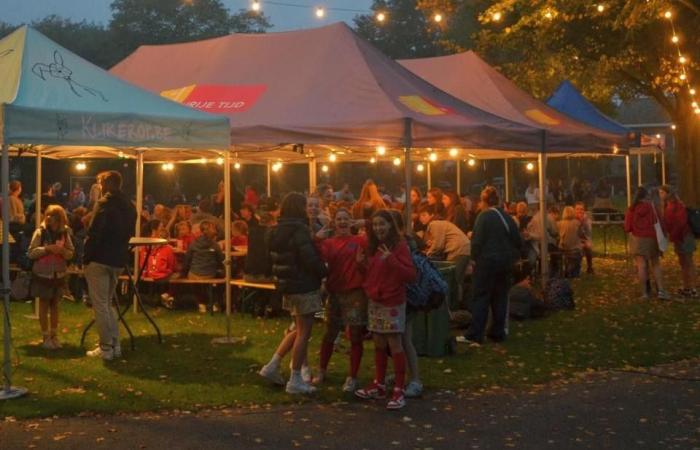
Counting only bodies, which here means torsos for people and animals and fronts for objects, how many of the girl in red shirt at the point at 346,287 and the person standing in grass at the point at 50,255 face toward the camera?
2

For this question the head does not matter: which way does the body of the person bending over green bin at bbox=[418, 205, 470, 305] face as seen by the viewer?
to the viewer's left

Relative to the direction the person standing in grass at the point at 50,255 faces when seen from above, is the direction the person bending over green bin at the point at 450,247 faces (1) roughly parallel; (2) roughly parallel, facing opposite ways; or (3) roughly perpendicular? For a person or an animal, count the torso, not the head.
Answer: roughly perpendicular

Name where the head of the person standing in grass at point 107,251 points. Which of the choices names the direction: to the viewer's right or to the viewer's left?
to the viewer's left

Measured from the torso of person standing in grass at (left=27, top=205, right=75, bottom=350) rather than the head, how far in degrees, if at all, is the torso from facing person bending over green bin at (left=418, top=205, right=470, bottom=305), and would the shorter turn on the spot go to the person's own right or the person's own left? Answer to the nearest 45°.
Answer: approximately 90° to the person's own left

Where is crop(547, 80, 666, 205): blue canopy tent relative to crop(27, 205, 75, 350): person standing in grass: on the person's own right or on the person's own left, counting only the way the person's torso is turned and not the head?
on the person's own left

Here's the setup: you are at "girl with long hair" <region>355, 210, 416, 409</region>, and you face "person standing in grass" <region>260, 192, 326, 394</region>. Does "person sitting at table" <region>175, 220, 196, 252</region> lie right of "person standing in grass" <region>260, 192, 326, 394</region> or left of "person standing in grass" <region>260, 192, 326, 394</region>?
right
